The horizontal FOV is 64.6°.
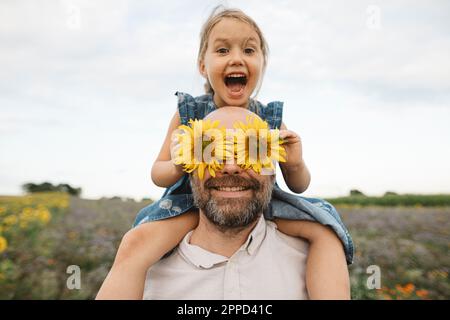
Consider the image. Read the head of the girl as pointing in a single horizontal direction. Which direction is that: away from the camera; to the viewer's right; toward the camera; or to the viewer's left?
toward the camera

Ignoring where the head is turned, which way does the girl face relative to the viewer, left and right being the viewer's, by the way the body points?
facing the viewer

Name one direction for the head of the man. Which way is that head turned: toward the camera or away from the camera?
toward the camera
